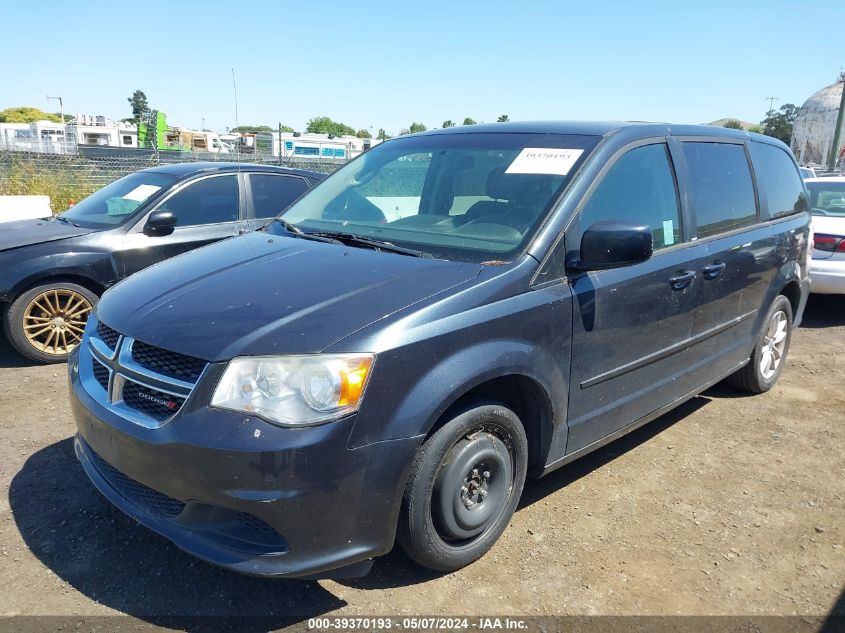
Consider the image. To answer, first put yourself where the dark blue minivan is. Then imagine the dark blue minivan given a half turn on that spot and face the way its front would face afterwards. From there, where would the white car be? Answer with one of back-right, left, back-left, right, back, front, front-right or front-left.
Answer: front

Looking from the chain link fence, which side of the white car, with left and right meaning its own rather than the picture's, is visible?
left

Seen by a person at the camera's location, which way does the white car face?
facing away from the viewer

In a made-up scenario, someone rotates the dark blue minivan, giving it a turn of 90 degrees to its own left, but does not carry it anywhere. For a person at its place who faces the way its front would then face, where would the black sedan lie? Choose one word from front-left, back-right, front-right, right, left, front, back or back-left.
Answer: back

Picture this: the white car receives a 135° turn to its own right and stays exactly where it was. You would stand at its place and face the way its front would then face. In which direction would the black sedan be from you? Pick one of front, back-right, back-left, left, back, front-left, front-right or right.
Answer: right

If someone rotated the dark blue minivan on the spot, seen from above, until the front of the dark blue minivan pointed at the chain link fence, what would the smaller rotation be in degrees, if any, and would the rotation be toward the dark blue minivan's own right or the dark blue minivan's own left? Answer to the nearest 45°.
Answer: approximately 90° to the dark blue minivan's own right

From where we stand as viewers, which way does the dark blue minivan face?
facing the viewer and to the left of the viewer
